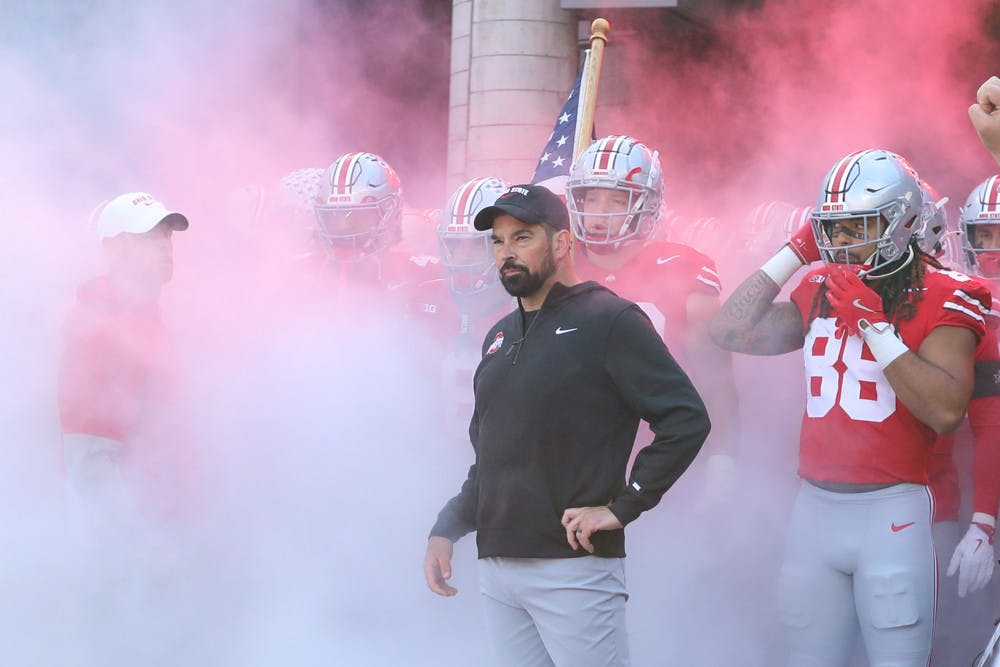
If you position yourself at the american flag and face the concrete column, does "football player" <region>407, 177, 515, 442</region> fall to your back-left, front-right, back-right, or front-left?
back-left

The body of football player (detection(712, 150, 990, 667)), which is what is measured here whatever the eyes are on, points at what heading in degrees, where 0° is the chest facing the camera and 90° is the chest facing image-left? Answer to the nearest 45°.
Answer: approximately 45°

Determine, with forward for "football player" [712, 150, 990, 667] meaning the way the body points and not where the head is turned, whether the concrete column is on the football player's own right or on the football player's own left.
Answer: on the football player's own right

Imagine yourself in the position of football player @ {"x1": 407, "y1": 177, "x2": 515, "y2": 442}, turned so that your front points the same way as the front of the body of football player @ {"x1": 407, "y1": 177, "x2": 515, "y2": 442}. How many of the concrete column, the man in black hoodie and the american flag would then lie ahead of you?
1

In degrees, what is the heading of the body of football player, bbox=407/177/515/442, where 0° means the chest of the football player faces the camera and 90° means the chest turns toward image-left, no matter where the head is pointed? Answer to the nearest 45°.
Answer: approximately 0°

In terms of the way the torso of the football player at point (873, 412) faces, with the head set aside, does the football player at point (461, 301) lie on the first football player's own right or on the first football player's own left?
on the first football player's own right

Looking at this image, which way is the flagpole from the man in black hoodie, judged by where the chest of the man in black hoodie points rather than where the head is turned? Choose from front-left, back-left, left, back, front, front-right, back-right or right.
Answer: back-right

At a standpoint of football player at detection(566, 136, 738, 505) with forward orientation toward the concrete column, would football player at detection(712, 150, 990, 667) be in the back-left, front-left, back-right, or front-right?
back-right

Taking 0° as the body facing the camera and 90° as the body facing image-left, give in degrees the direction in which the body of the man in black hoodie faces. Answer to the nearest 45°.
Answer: approximately 45°

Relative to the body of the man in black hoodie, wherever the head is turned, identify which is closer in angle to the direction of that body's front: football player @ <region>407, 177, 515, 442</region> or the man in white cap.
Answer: the man in white cap

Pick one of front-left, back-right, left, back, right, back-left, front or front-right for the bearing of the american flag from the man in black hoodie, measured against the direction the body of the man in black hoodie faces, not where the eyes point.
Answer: back-right
